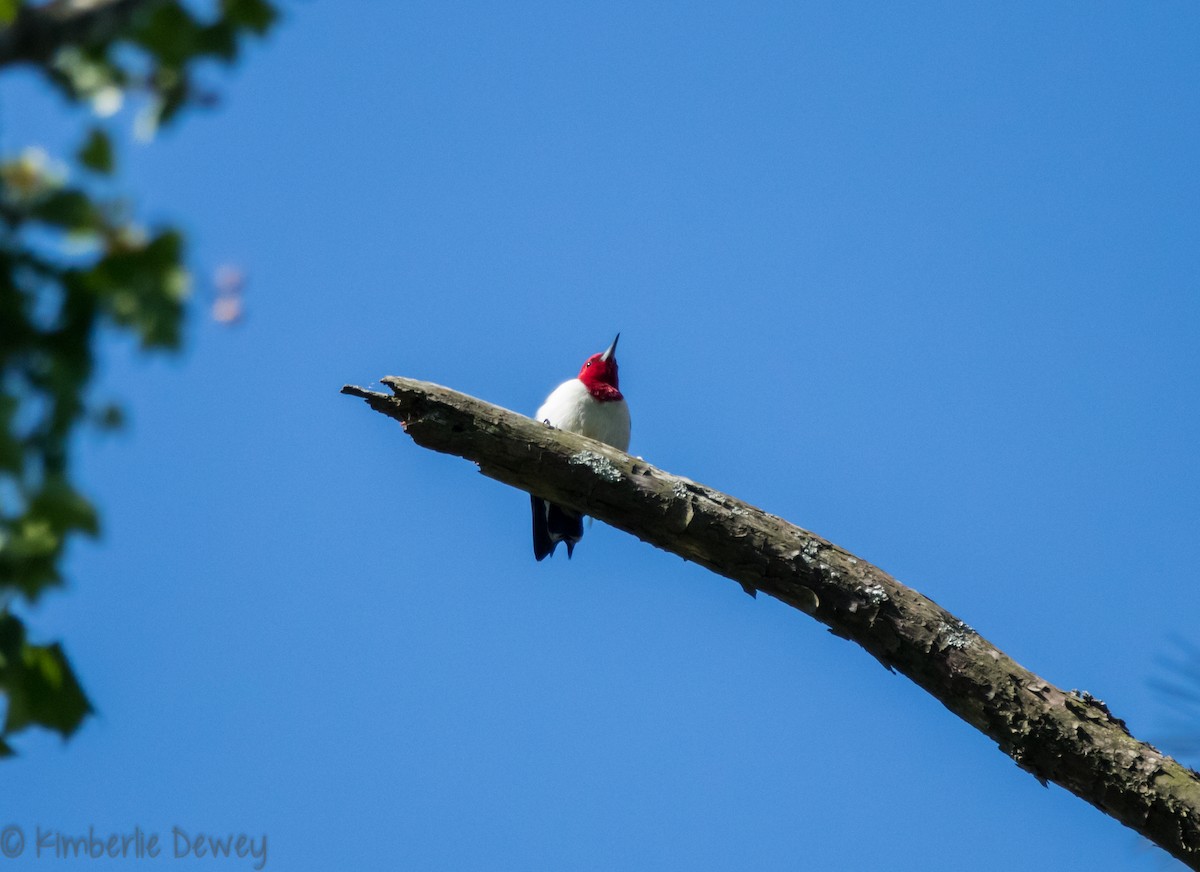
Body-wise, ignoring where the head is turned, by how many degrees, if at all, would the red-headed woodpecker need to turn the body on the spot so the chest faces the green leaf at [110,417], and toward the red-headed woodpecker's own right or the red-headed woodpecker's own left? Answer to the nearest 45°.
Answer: approximately 45° to the red-headed woodpecker's own right

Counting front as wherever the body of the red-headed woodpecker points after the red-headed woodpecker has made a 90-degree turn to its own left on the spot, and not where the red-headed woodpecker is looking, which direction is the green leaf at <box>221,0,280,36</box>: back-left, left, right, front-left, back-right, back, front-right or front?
back-right

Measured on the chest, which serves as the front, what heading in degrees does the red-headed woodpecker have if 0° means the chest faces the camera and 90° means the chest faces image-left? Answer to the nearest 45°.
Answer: approximately 315°

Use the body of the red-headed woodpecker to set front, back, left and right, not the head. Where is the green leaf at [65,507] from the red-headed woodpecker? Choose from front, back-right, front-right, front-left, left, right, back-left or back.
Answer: front-right

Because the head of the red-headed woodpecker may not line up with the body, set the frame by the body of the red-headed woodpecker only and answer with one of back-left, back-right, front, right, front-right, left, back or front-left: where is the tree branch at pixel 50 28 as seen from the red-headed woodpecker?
front-right
